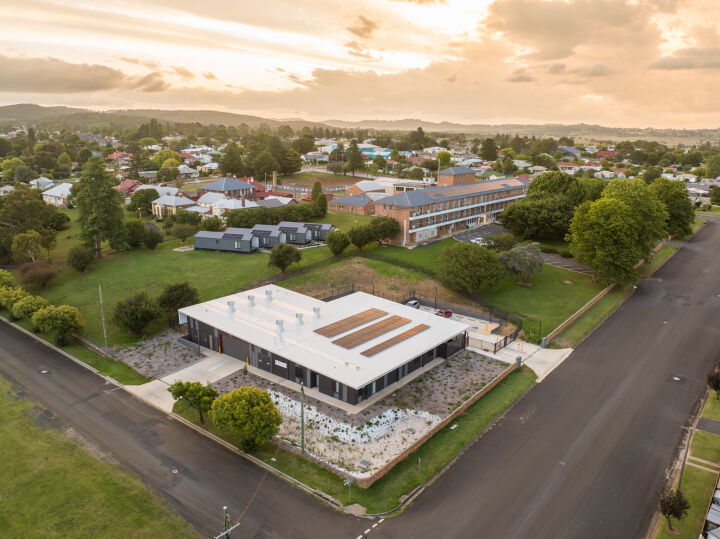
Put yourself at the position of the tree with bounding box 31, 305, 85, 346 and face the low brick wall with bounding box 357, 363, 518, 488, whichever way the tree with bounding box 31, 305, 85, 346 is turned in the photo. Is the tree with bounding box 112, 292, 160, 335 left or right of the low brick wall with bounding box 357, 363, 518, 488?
left

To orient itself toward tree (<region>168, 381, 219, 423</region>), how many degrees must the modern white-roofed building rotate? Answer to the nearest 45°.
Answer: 0° — it already faces it

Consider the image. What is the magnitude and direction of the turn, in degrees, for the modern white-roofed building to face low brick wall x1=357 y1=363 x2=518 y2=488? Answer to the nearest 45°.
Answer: approximately 90° to its left

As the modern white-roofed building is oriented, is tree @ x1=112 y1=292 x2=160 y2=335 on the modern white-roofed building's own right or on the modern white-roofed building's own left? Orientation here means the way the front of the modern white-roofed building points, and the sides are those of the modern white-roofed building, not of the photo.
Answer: on the modern white-roofed building's own right

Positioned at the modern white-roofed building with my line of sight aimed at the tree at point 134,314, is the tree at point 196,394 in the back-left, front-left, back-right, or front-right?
front-left

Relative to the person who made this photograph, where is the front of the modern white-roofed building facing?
facing the viewer and to the left of the viewer

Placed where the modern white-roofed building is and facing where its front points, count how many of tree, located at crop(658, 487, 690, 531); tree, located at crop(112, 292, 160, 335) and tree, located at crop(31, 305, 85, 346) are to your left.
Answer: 1

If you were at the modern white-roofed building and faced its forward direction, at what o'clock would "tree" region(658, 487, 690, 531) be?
The tree is roughly at 9 o'clock from the modern white-roofed building.

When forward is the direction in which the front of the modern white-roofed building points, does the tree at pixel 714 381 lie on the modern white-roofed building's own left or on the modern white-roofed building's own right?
on the modern white-roofed building's own left

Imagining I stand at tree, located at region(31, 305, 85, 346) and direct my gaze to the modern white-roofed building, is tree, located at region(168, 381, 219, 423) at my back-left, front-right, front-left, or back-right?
front-right
